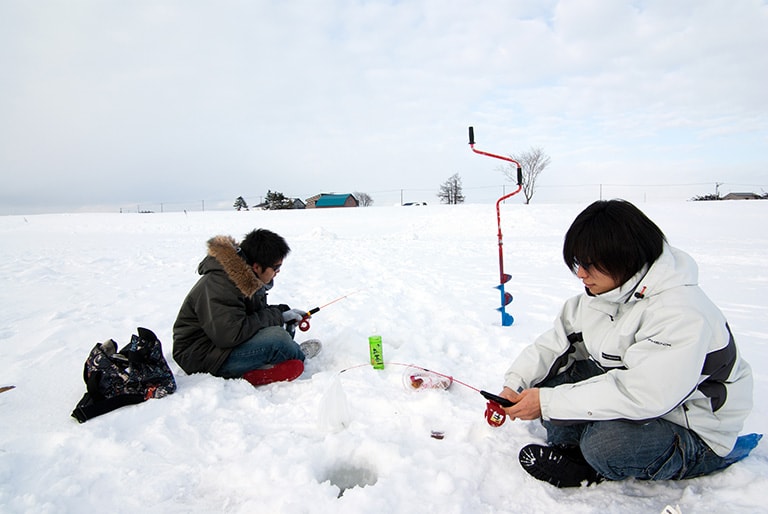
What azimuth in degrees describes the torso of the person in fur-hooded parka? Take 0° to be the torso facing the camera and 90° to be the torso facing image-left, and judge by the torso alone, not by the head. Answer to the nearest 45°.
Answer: approximately 270°

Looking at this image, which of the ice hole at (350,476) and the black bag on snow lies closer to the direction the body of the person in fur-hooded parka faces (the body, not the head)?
the ice hole

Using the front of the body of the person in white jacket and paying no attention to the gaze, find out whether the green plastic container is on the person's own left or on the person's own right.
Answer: on the person's own right

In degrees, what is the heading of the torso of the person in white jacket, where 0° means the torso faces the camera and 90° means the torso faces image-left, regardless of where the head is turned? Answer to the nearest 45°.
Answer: approximately 45°

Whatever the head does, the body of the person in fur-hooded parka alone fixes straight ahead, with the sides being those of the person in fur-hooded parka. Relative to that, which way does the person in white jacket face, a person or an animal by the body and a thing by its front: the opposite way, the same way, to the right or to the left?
the opposite way

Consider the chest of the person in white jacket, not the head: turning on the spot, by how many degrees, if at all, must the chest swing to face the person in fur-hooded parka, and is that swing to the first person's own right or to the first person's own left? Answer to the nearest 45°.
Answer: approximately 45° to the first person's own right

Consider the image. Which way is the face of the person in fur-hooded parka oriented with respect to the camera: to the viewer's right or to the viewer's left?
to the viewer's right

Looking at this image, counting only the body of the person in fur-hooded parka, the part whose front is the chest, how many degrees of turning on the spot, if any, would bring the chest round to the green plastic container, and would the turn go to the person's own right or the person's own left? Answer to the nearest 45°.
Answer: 0° — they already face it

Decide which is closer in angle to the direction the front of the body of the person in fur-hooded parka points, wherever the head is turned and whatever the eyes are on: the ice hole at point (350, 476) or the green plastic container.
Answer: the green plastic container

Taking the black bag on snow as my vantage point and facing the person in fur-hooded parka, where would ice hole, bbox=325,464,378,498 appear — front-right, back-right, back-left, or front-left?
front-right

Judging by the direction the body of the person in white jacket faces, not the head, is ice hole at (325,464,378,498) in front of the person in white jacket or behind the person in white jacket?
in front

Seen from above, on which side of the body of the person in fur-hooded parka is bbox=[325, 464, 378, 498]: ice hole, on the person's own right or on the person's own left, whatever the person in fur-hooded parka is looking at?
on the person's own right

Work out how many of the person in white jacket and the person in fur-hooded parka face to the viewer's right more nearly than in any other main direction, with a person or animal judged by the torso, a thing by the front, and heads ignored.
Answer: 1

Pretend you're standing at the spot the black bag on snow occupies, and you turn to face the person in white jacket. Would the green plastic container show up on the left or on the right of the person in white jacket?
left

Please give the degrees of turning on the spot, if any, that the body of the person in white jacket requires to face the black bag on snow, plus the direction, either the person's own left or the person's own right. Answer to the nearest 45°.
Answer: approximately 45° to the person's own right

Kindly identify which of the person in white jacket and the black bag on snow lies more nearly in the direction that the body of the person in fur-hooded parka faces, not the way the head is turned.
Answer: the person in white jacket

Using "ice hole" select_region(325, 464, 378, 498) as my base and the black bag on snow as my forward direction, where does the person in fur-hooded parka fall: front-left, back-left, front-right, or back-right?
front-right
